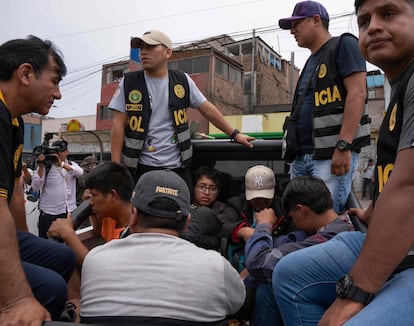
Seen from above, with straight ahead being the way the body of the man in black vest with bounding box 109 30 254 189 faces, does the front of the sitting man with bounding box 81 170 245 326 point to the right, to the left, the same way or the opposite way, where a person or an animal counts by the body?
the opposite way

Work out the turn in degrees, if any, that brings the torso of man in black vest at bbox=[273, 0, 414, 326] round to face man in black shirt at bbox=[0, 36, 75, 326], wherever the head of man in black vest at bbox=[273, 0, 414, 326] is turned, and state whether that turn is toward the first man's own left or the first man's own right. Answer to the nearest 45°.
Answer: approximately 45° to the first man's own right

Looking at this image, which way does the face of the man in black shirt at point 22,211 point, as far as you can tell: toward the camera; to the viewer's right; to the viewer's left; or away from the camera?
to the viewer's right

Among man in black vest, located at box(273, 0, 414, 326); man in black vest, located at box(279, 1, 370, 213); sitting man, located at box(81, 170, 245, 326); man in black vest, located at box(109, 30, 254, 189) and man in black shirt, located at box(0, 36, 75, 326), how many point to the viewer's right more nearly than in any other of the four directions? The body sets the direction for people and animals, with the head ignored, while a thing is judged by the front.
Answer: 1

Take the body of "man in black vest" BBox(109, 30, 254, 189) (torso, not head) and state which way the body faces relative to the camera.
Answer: toward the camera

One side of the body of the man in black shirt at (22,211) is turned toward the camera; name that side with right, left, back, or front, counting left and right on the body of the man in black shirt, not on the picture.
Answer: right

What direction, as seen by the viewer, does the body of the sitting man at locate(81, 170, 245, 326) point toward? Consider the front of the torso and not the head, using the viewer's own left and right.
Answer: facing away from the viewer

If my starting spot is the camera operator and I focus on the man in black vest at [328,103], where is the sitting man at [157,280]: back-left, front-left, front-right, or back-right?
front-right

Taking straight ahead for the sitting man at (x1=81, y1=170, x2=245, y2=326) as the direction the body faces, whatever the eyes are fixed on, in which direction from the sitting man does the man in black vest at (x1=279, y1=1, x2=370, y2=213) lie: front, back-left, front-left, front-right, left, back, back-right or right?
front-right

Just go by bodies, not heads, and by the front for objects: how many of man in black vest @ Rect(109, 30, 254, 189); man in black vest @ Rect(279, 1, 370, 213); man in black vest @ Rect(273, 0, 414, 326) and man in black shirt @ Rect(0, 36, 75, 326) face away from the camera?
0

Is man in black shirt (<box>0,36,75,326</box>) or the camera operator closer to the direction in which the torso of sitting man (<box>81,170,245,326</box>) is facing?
the camera operator

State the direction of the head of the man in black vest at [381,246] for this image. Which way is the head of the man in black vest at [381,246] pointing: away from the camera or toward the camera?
toward the camera

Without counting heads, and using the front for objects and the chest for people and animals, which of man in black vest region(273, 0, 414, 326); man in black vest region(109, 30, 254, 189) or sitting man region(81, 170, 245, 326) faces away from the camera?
the sitting man
